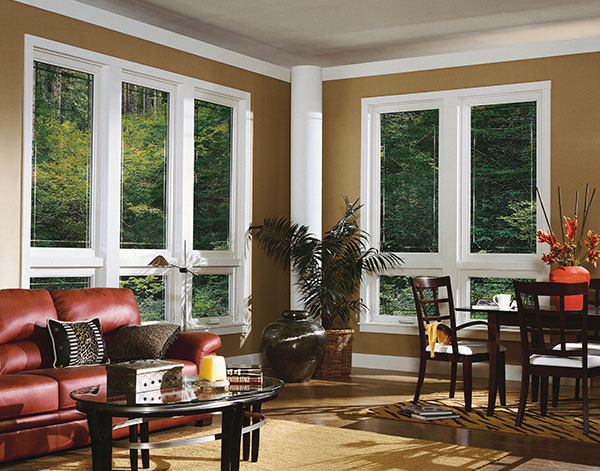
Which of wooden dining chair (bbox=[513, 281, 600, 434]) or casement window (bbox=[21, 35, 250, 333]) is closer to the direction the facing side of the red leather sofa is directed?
the wooden dining chair

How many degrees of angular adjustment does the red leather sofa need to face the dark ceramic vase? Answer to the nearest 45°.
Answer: approximately 90° to its left

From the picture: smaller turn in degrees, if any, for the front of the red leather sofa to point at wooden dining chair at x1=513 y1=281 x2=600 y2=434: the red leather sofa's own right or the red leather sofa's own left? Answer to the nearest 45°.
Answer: approximately 45° to the red leather sofa's own left

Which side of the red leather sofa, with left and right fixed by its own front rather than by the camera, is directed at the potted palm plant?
left

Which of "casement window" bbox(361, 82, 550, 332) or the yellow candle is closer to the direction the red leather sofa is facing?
the yellow candle

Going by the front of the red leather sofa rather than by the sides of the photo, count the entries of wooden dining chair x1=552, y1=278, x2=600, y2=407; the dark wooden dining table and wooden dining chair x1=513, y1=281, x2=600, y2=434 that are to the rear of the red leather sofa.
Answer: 0

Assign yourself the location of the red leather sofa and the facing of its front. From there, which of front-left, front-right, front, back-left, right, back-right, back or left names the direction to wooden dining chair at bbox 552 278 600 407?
front-left

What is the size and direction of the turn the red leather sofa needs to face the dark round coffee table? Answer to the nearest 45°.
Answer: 0° — it already faces it

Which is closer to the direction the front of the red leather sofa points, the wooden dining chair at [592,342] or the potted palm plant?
the wooden dining chair

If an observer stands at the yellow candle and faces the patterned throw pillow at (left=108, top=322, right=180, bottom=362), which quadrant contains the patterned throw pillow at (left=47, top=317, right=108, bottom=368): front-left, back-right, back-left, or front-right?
front-left

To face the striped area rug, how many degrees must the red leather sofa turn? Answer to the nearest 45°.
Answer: approximately 45° to its left

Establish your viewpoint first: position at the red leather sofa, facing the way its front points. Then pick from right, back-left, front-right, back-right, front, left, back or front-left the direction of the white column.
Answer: left

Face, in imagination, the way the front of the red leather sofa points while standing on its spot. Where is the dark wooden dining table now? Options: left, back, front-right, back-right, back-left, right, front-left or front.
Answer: front-left

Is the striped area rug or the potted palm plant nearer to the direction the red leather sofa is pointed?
the striped area rug

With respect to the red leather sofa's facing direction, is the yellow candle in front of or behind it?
in front

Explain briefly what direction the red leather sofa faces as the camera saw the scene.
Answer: facing the viewer and to the right of the viewer
